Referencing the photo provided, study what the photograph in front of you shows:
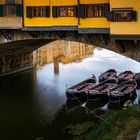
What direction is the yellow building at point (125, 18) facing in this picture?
toward the camera

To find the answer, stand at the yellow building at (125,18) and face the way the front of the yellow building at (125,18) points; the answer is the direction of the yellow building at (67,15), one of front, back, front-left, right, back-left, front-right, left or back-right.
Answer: back-right
